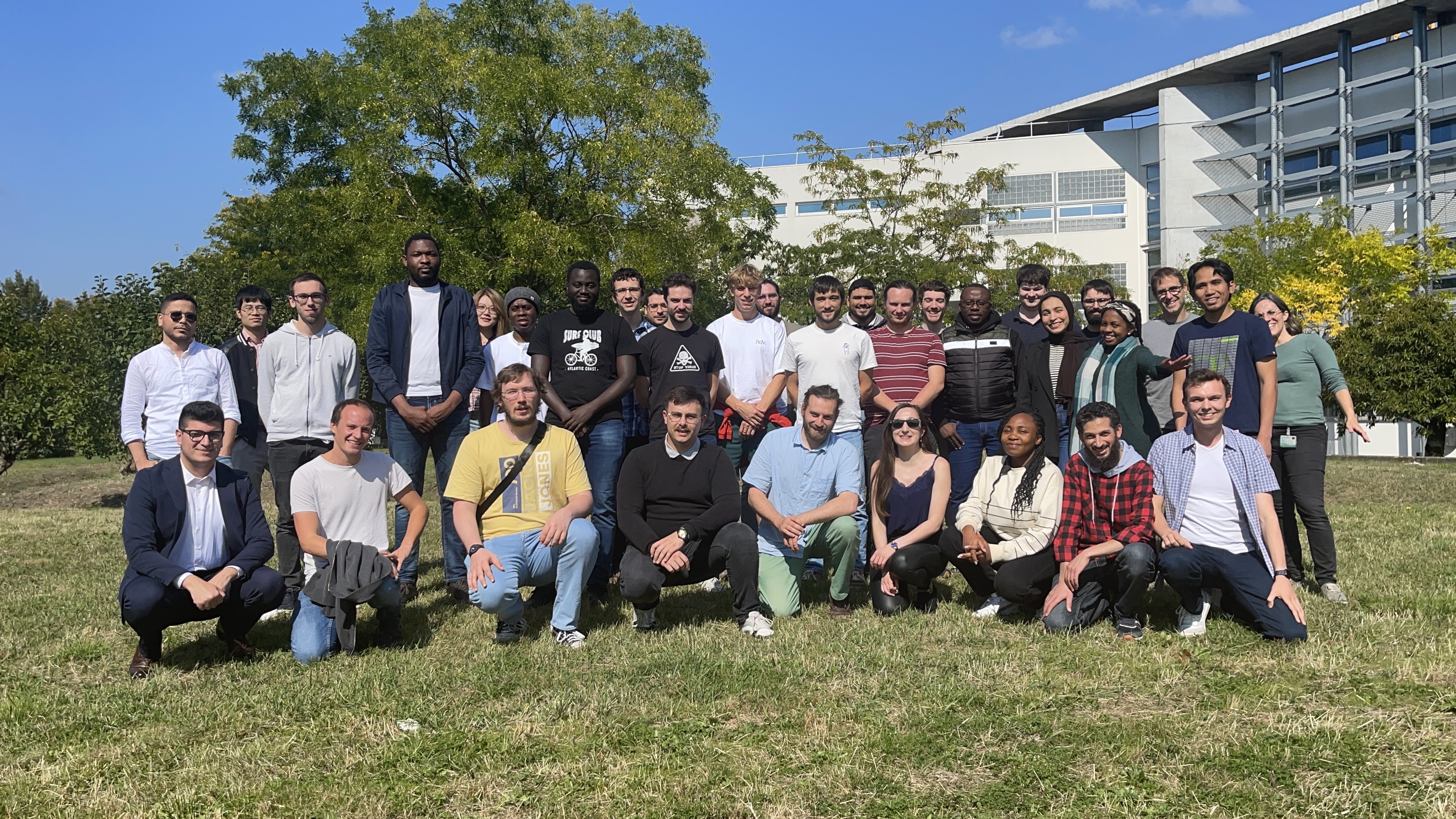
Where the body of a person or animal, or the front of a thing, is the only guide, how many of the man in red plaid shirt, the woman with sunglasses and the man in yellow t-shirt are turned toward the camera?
3

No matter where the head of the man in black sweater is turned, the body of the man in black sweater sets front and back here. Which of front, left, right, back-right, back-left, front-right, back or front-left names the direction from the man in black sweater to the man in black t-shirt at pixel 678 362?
back

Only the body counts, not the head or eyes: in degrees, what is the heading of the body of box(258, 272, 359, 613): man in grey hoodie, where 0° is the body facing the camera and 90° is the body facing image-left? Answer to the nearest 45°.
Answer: approximately 0°

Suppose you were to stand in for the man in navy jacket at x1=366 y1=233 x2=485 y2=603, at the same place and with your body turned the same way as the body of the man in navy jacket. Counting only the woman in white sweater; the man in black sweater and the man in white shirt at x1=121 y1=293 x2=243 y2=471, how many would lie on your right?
1

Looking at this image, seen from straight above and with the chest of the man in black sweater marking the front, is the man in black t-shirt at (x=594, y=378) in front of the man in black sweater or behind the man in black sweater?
behind

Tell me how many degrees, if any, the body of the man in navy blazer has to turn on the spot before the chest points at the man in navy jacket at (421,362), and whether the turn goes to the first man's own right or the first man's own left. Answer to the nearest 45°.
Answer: approximately 135° to the first man's own left

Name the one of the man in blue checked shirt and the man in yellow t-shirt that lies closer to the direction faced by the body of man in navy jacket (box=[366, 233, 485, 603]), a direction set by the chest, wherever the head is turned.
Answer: the man in yellow t-shirt
